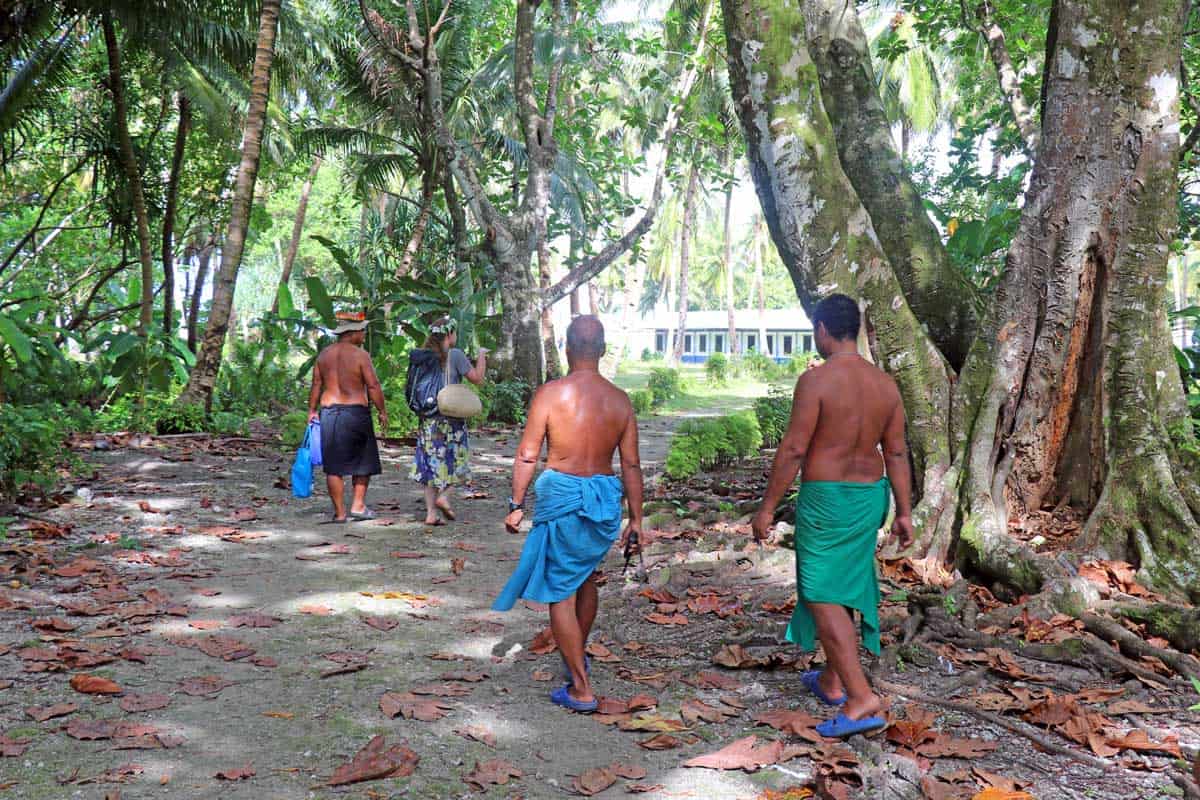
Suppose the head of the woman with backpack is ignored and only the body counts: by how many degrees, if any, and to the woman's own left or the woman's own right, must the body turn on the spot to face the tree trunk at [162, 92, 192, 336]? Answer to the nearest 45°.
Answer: approximately 90° to the woman's own left

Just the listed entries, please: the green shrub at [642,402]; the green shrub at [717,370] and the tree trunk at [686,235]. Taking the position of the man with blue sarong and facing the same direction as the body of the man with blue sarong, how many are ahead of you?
3

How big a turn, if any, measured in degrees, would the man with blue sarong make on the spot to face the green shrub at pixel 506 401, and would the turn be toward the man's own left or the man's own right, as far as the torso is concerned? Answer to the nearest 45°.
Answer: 0° — they already face it

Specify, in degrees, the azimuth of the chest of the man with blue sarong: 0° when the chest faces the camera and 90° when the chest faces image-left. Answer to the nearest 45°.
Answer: approximately 180°

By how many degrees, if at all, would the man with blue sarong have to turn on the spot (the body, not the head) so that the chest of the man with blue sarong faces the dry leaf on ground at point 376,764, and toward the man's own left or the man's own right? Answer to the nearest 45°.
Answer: approximately 135° to the man's own left

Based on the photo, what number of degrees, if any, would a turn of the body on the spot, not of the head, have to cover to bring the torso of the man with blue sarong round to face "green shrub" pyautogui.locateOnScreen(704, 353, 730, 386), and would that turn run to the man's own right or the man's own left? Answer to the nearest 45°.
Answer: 0° — they already face it

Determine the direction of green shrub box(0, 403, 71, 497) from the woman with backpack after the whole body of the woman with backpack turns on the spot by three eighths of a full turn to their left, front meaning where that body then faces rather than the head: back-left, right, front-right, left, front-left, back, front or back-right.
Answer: front

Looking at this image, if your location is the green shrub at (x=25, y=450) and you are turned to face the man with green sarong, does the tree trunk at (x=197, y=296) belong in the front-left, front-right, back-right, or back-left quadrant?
back-left

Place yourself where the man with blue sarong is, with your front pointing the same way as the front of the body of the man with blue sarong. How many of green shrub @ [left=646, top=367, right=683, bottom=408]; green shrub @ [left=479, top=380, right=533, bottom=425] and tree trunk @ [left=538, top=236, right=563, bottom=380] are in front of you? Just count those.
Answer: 3

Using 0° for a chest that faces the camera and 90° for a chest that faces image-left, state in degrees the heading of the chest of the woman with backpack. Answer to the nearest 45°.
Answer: approximately 225°

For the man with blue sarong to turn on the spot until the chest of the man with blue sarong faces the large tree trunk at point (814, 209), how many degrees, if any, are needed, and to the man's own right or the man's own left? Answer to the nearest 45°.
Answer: approximately 45° to the man's own right

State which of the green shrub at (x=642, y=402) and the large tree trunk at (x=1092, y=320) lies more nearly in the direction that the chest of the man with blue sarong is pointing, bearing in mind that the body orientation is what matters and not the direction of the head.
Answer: the green shrub

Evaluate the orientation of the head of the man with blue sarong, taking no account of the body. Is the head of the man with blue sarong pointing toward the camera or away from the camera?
away from the camera

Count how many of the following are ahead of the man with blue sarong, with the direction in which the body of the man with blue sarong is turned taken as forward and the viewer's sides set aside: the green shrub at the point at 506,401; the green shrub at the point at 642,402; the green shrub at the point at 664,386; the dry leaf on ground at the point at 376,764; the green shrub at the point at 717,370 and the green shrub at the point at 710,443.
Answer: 5
